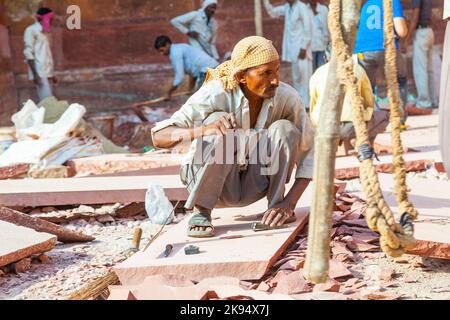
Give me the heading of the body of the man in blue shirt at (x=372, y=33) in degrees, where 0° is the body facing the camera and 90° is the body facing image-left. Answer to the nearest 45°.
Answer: approximately 180°

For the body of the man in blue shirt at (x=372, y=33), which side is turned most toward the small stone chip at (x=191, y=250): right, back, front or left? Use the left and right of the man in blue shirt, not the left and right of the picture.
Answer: back

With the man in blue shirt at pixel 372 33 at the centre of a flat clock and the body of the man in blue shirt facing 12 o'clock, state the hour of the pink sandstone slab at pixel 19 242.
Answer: The pink sandstone slab is roughly at 7 o'clock from the man in blue shirt.

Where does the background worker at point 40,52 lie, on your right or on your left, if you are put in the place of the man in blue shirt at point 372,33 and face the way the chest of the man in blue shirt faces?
on your left

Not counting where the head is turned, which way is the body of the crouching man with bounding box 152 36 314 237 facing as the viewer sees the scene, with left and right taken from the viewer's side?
facing the viewer

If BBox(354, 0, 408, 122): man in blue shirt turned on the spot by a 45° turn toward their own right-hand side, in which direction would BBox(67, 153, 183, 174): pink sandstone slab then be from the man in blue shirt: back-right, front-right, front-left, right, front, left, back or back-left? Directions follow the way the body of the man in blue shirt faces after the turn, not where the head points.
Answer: back-left

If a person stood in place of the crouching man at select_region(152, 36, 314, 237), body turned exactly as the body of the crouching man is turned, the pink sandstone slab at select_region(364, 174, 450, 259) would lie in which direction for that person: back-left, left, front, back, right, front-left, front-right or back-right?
left

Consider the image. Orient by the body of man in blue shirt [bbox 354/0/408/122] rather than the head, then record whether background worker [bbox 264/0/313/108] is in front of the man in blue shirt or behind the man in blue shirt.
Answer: in front

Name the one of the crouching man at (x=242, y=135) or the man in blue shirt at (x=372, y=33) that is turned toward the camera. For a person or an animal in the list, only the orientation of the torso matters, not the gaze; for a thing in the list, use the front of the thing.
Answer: the crouching man

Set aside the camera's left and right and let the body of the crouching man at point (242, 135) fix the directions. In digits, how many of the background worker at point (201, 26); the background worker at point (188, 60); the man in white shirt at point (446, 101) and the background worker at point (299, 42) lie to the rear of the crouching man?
3

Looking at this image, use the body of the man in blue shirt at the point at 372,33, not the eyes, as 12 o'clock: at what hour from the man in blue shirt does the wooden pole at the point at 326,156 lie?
The wooden pole is roughly at 6 o'clock from the man in blue shirt.

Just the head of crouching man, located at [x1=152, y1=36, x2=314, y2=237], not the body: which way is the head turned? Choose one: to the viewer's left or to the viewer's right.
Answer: to the viewer's right

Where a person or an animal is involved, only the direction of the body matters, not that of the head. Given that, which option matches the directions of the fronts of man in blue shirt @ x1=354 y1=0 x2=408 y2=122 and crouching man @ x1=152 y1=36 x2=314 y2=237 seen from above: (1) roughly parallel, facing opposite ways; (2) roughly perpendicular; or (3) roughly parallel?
roughly parallel, facing opposite ways

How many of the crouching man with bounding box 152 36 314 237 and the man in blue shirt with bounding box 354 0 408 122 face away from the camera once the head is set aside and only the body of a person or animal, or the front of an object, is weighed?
1

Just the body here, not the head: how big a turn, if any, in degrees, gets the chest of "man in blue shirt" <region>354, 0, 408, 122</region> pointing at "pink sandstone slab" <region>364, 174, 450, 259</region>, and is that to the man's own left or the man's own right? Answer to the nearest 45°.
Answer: approximately 180°
